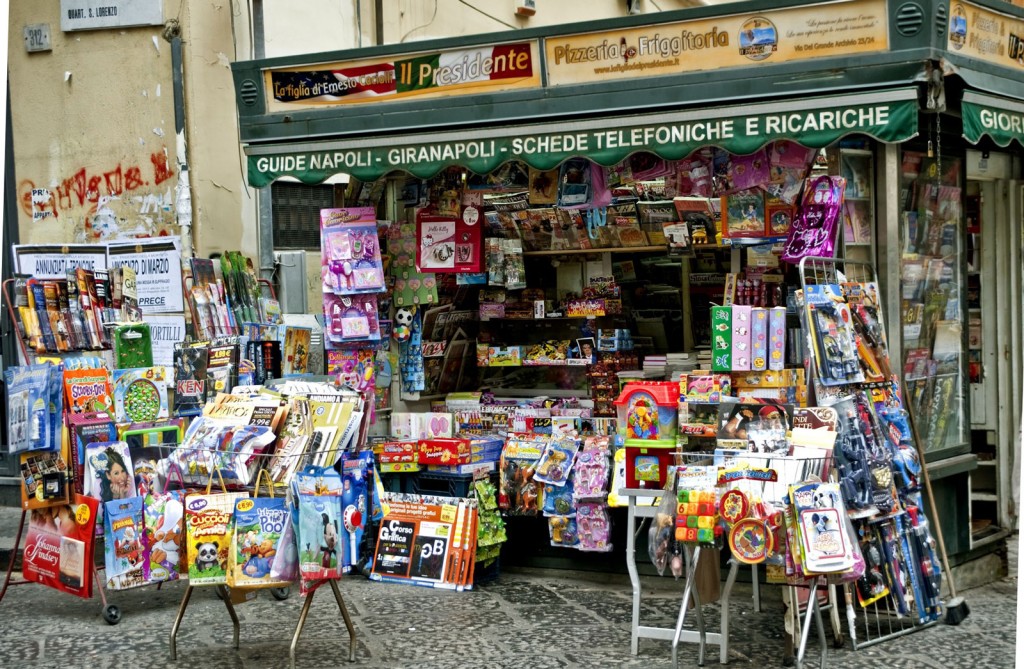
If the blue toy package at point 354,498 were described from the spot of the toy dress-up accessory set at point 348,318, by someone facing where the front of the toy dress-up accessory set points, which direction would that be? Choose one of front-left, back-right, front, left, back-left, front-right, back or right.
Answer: front

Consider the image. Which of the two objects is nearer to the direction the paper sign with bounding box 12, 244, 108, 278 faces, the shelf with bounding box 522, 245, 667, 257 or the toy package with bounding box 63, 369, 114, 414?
the toy package

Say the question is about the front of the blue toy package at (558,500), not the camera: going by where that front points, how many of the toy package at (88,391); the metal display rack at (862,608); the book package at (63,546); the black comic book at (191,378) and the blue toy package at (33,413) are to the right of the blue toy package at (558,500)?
4

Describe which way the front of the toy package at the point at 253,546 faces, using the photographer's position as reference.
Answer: facing the viewer

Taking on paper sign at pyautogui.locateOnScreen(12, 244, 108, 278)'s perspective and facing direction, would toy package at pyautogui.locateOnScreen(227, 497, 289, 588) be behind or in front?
in front

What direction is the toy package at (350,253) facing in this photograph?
toward the camera

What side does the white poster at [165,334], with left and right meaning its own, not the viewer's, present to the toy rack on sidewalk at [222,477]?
front

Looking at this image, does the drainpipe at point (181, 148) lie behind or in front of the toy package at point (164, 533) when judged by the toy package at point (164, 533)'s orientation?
behind

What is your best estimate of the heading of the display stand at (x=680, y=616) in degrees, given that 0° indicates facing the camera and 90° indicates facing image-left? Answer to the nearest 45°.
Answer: approximately 0°

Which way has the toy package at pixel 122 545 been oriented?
toward the camera

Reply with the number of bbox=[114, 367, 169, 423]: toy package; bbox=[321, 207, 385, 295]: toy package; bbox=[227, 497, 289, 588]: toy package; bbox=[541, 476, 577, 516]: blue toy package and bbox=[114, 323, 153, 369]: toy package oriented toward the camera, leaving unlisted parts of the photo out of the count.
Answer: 5

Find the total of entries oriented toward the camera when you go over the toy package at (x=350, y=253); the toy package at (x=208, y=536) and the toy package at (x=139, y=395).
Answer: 3

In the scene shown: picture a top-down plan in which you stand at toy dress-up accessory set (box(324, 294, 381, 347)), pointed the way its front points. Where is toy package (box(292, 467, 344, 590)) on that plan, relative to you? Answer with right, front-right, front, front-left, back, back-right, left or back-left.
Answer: front

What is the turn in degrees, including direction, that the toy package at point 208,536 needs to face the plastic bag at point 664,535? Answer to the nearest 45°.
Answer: approximately 90° to its left

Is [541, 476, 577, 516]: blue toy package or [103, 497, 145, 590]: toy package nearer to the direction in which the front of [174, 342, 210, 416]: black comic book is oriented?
the toy package

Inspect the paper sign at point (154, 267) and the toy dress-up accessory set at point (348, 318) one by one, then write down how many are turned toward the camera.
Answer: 2

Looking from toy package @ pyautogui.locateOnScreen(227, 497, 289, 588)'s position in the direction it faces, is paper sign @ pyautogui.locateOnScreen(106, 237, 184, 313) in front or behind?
behind

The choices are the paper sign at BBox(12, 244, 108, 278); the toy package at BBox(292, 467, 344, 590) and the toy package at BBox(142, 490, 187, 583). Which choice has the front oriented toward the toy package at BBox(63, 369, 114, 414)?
the paper sign
